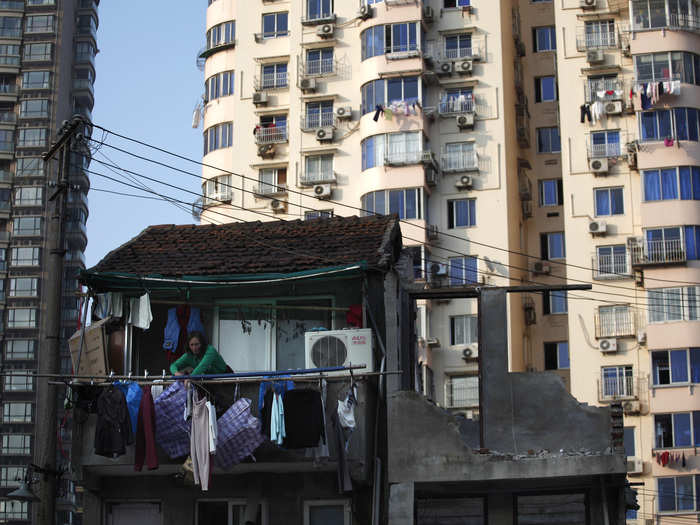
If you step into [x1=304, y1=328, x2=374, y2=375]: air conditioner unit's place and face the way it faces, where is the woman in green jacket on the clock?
The woman in green jacket is roughly at 3 o'clock from the air conditioner unit.

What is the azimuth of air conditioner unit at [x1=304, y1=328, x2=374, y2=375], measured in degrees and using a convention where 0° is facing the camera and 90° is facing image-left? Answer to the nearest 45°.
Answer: approximately 0°

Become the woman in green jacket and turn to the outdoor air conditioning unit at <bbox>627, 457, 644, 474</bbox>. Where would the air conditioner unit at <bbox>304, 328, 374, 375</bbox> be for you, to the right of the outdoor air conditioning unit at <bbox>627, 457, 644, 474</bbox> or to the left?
right

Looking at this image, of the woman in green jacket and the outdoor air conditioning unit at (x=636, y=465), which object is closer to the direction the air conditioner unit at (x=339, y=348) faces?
the woman in green jacket

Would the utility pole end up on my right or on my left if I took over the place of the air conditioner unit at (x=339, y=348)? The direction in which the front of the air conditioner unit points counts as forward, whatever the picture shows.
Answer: on my right

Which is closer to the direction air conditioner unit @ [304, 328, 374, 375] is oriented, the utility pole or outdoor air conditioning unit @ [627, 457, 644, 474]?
the utility pole

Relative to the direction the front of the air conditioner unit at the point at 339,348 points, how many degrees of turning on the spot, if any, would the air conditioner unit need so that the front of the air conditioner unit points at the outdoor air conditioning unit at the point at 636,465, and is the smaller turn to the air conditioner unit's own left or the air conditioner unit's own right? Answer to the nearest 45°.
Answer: approximately 135° to the air conditioner unit's own left

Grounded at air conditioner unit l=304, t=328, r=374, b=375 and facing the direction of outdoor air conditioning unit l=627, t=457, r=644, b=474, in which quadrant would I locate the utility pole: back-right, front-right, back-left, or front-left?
back-left
